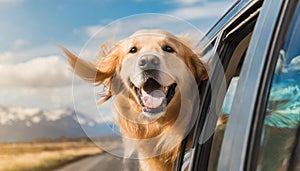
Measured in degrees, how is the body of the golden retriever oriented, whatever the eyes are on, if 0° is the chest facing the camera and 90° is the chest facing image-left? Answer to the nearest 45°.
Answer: approximately 0°
